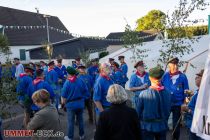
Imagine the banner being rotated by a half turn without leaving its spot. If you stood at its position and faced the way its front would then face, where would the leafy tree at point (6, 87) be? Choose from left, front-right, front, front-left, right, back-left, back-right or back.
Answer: left

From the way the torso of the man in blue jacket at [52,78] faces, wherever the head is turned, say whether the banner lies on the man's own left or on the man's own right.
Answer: on the man's own left

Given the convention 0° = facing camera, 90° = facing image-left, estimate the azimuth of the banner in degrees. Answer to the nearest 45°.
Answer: approximately 45°

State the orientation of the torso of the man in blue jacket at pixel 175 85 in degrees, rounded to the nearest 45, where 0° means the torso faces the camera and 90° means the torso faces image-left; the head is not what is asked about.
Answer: approximately 0°

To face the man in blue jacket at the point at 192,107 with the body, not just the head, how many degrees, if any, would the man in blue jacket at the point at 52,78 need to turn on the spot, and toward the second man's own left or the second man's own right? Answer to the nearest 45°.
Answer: approximately 90° to the second man's own left
